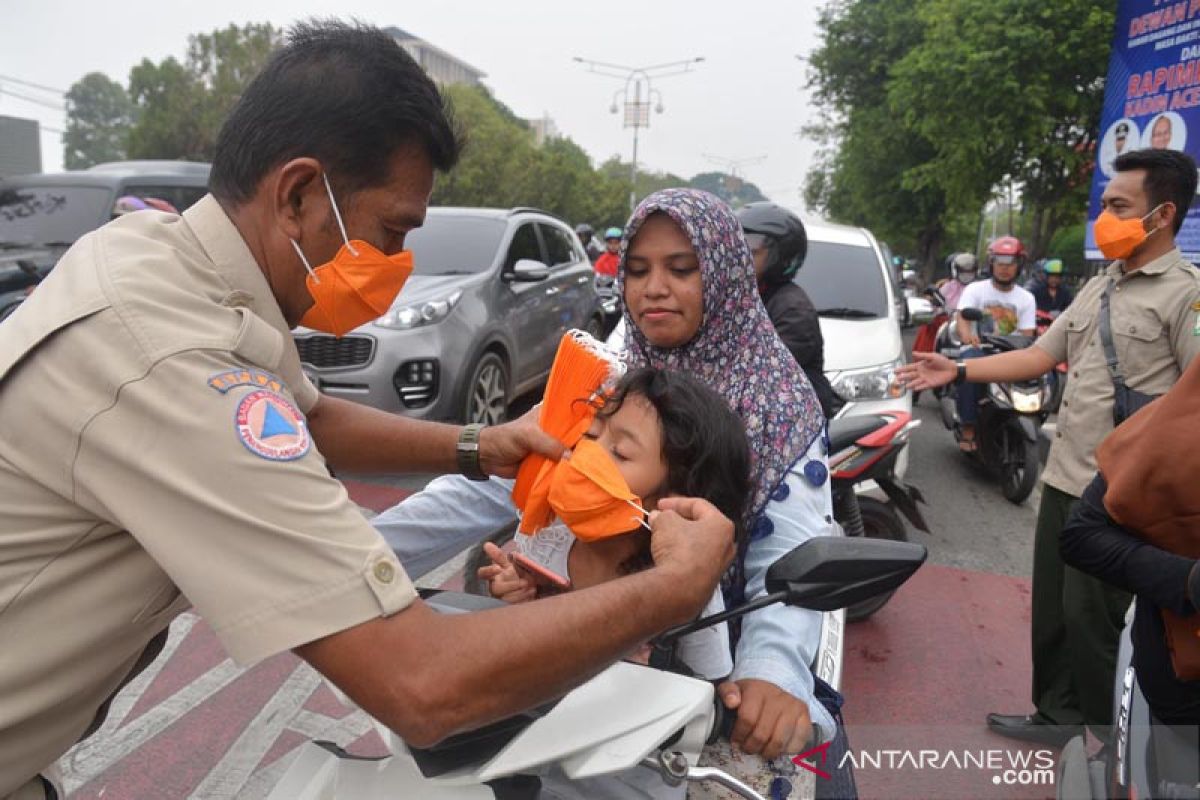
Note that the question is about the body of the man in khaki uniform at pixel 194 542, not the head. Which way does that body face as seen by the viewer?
to the viewer's right

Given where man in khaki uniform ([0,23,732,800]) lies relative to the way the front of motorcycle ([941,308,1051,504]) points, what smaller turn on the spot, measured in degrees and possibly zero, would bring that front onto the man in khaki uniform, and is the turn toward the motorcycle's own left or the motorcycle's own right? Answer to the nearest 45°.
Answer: approximately 45° to the motorcycle's own right

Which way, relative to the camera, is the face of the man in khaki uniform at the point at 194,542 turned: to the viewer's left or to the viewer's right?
to the viewer's right

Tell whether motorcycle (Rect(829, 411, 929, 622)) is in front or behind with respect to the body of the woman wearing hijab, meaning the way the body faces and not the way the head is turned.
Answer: behind

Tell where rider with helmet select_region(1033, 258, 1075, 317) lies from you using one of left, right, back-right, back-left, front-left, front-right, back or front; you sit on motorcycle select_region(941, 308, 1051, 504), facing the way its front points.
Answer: back-left

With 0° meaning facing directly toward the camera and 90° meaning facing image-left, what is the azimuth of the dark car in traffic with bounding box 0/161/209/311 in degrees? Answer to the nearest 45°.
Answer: approximately 45°

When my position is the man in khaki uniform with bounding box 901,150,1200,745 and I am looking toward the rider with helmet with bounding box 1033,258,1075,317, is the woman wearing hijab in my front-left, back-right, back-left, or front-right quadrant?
back-left

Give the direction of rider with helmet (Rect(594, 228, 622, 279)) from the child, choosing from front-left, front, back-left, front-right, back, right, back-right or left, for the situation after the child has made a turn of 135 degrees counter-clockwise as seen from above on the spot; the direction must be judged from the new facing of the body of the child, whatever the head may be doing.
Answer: left

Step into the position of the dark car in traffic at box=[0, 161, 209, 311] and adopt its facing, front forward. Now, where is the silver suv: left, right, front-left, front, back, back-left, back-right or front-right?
left

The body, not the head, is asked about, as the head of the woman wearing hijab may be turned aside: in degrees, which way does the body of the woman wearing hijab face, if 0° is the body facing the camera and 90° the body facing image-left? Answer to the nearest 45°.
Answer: approximately 45°

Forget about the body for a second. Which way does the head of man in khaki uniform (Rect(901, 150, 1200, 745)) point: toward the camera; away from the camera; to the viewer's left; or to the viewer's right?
to the viewer's left
